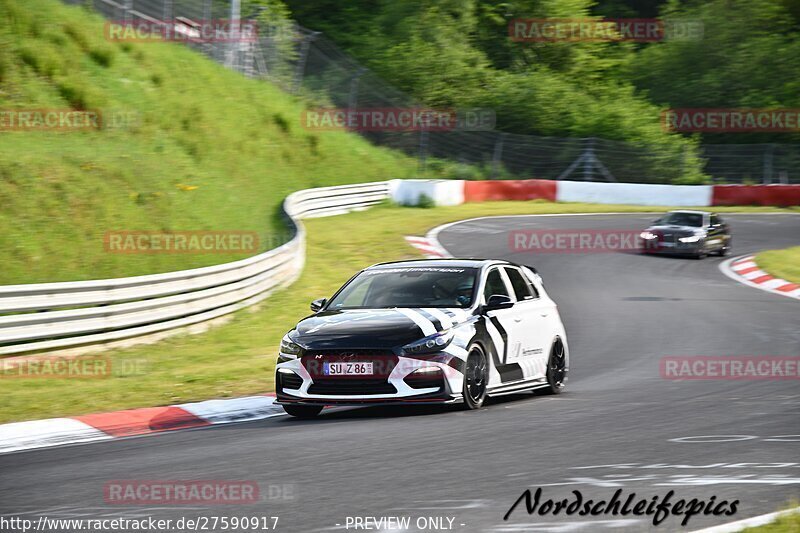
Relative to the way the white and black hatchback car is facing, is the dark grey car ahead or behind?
behind

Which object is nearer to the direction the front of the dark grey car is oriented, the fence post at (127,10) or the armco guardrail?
the armco guardrail

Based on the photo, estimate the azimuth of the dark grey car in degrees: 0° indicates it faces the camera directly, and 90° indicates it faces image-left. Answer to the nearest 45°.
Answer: approximately 45°

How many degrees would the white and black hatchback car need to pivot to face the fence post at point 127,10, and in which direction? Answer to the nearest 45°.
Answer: approximately 135° to its right

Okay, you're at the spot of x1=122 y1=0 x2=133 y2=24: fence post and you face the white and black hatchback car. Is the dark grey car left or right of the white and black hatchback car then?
left

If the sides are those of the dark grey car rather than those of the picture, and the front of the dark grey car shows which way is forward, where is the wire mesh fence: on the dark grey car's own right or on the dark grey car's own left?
on the dark grey car's own right

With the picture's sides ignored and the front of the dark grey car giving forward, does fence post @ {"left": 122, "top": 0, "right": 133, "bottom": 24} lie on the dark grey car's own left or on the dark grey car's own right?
on the dark grey car's own right

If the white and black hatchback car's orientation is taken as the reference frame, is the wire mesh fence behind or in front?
behind

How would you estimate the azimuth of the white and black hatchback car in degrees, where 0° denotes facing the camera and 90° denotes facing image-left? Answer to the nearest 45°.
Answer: approximately 45°

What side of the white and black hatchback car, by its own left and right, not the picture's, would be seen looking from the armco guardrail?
right
